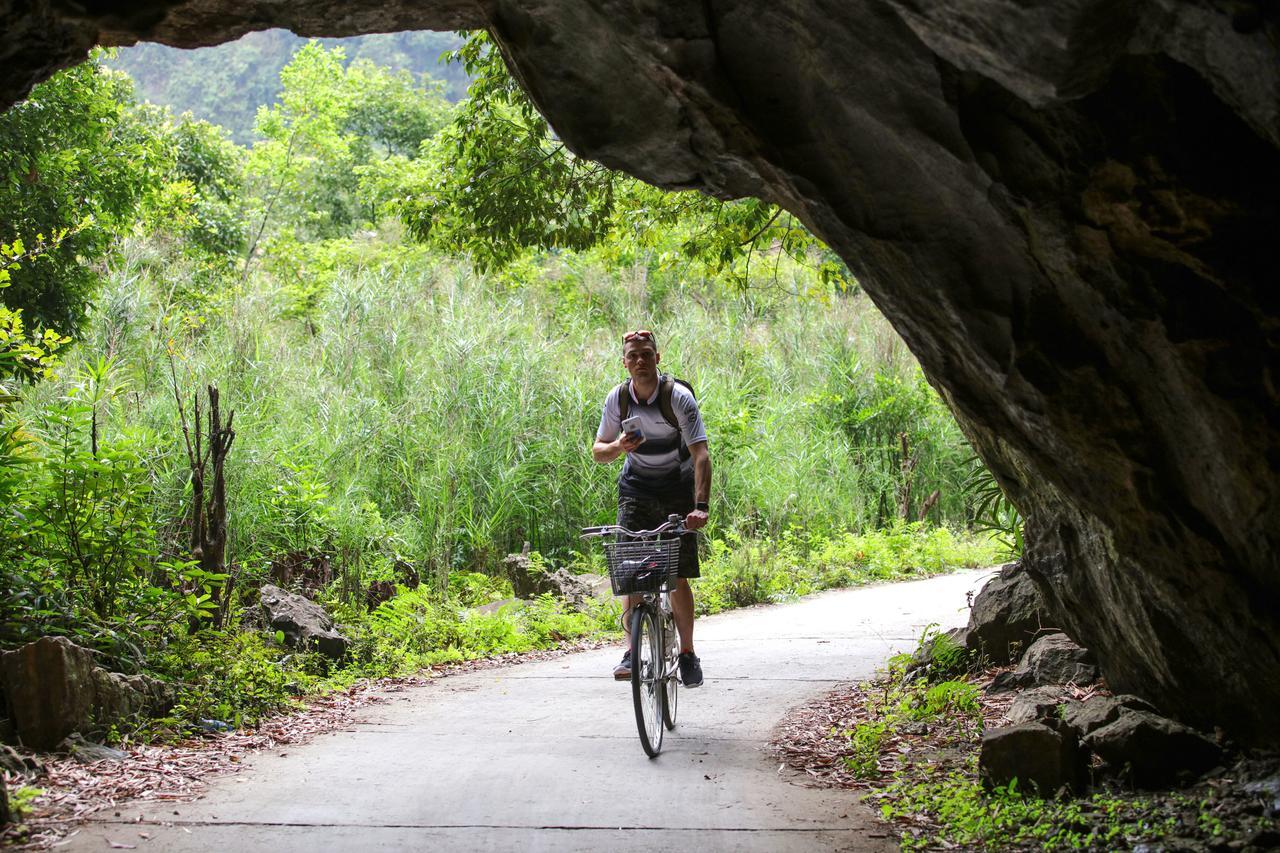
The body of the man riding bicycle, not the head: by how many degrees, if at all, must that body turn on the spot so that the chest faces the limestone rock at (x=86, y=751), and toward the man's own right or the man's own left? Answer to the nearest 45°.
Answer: approximately 45° to the man's own right

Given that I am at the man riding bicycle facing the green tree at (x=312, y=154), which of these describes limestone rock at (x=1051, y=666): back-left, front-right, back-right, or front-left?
back-right

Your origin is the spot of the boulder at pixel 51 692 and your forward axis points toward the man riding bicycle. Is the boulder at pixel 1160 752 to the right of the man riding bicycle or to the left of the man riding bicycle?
right

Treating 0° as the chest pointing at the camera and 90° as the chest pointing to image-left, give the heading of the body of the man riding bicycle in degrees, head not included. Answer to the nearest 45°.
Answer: approximately 0°

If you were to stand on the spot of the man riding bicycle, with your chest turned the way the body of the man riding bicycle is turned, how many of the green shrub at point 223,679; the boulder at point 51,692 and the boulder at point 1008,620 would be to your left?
1

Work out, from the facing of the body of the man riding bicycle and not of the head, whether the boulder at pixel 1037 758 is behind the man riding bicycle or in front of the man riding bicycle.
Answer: in front

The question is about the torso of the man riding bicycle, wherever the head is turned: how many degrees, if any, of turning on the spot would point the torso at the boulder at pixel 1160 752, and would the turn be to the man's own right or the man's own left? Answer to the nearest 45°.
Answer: approximately 45° to the man's own left

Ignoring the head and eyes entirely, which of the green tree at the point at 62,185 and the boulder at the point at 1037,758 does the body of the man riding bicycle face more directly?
the boulder
